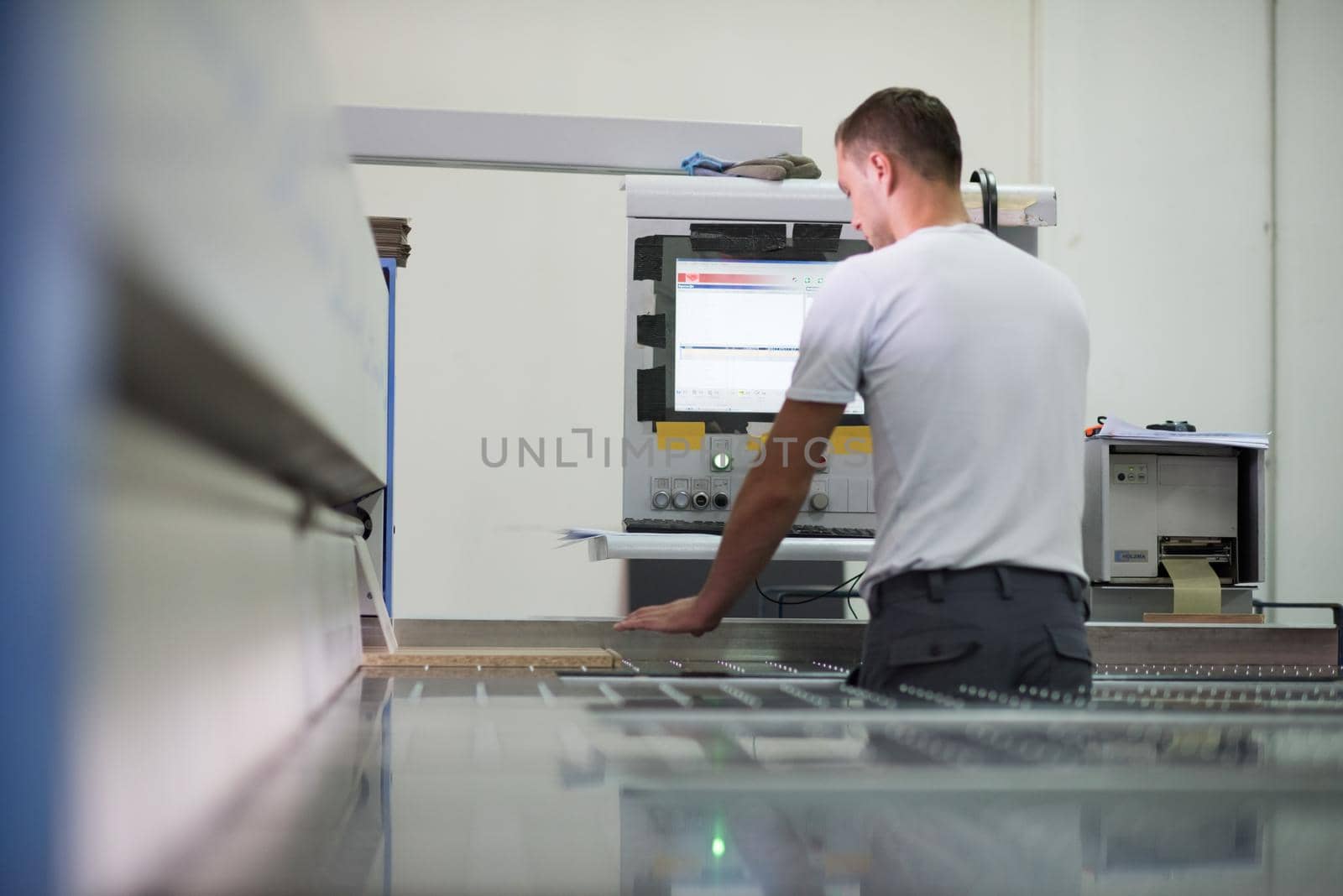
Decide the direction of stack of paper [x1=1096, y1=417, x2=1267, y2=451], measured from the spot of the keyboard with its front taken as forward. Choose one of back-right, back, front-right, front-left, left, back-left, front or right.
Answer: left

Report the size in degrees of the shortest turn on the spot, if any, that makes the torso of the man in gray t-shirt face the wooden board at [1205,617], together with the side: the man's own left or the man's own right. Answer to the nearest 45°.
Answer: approximately 90° to the man's own right

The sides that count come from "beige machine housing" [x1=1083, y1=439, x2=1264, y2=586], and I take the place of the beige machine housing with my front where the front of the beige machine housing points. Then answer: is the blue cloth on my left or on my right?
on my right

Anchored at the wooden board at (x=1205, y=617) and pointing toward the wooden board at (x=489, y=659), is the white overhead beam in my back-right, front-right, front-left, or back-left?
front-right

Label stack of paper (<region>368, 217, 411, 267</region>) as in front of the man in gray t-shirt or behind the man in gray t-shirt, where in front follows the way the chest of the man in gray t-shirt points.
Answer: in front

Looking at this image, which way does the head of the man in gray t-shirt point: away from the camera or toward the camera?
away from the camera

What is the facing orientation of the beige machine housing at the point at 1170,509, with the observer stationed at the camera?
facing the viewer

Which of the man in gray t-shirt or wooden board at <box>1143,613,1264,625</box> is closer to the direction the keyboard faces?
the man in gray t-shirt

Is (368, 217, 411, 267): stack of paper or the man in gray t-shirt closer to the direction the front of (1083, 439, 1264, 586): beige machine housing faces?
the man in gray t-shirt

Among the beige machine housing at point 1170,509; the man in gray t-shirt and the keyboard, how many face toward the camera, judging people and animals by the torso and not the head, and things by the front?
2

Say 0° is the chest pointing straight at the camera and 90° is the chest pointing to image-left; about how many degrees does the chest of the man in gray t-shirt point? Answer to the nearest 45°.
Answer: approximately 135°

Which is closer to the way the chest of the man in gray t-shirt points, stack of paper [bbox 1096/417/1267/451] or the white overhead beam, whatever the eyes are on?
the white overhead beam

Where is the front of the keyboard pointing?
toward the camera

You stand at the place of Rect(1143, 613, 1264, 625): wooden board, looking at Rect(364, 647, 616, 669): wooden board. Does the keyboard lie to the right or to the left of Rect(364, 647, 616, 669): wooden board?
right

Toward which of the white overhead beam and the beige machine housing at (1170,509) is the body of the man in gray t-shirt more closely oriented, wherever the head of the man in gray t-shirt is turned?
the white overhead beam
